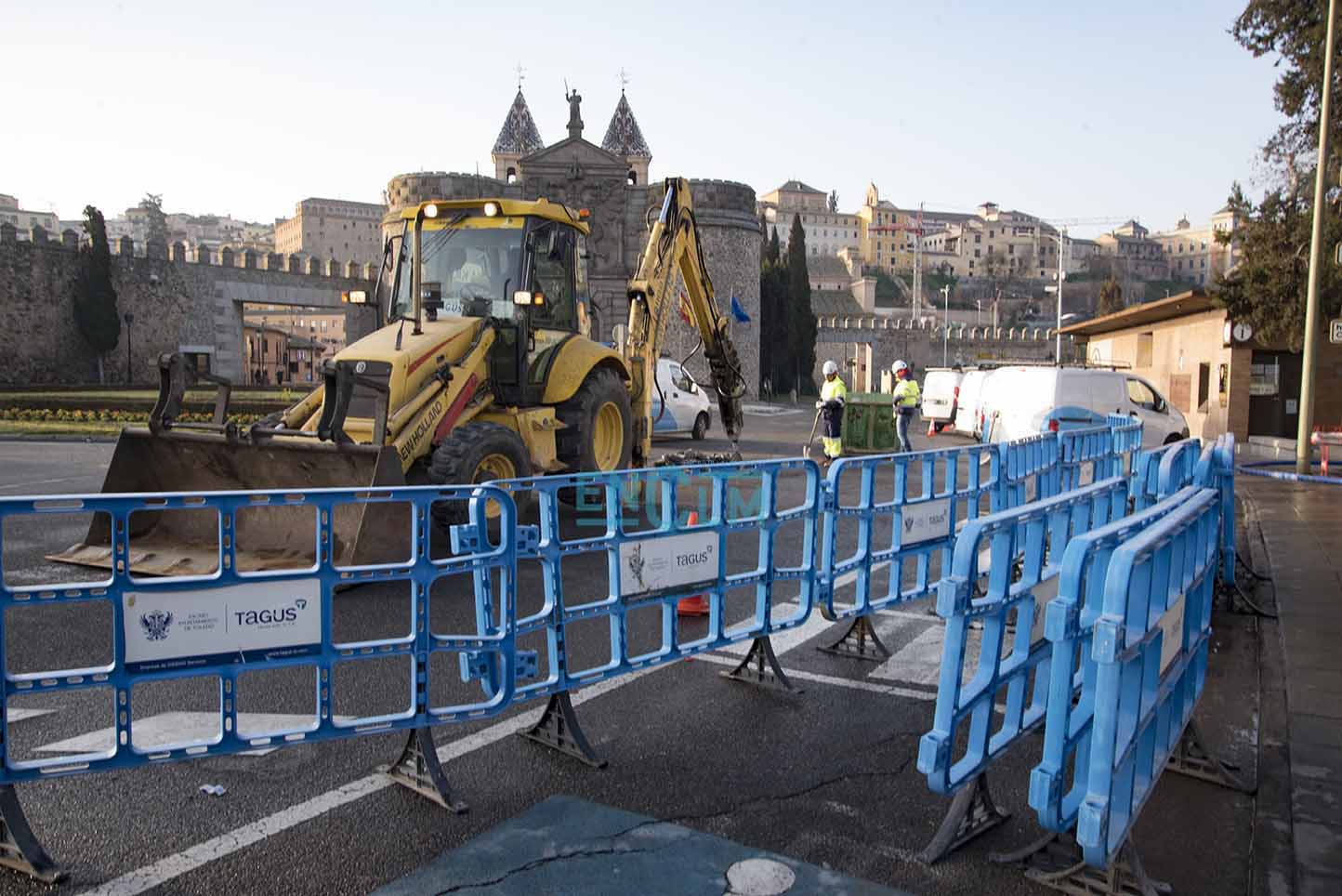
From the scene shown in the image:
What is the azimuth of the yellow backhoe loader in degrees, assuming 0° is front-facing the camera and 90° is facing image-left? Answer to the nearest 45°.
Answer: approximately 45°

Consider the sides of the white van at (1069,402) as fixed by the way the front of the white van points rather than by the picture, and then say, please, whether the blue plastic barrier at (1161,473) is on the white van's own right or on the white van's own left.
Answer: on the white van's own right

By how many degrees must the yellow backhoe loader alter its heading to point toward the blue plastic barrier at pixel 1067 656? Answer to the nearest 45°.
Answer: approximately 45° to its left

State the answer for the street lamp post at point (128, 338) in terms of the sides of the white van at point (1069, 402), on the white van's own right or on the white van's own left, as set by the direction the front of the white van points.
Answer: on the white van's own left

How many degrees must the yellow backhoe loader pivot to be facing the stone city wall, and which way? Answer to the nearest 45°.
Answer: approximately 135° to its right

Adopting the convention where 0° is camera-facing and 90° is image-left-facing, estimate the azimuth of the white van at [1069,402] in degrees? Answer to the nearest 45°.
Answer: approximately 225°

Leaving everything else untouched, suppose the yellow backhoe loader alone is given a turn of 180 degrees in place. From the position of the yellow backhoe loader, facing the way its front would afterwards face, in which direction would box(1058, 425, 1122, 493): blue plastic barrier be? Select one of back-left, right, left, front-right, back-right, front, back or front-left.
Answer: front-right

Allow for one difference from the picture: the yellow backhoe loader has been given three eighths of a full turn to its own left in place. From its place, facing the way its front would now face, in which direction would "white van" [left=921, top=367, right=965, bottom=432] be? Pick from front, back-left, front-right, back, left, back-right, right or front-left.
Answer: front-left

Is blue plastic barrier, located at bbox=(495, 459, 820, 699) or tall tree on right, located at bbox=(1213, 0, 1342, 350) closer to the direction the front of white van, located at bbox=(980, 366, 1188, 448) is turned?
the tall tree on right

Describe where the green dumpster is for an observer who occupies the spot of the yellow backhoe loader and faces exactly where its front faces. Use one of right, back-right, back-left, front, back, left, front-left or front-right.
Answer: back

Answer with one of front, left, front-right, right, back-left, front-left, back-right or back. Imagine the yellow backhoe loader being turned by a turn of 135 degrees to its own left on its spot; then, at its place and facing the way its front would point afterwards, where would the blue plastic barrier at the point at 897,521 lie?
front-right

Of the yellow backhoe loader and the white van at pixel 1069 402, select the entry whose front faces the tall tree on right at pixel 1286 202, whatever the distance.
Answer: the white van
